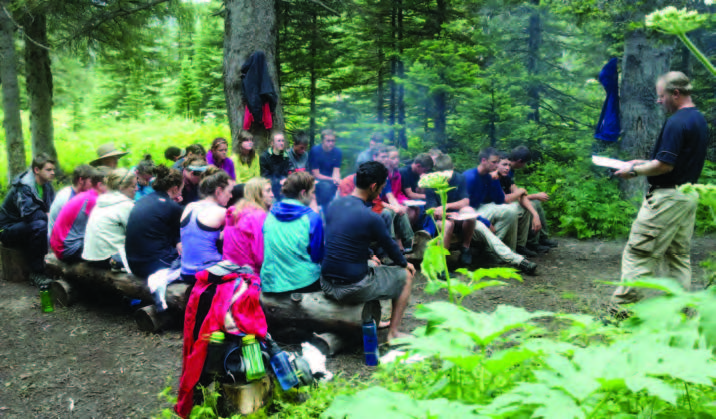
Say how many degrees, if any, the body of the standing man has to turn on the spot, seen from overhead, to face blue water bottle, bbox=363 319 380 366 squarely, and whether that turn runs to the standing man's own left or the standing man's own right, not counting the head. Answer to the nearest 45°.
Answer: approximately 45° to the standing man's own left

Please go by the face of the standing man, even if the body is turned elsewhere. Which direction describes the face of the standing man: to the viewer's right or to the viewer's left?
to the viewer's left

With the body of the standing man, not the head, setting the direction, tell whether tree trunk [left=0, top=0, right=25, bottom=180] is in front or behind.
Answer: in front

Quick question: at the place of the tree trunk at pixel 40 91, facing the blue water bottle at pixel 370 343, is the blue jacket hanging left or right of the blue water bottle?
left

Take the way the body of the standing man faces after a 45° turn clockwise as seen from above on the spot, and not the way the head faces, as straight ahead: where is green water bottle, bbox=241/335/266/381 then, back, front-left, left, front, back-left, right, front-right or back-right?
left

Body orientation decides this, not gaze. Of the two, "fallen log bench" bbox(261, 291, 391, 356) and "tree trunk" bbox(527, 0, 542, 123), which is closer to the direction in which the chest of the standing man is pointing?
the fallen log bench

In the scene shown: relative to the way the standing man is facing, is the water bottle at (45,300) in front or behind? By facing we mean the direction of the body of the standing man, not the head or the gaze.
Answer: in front

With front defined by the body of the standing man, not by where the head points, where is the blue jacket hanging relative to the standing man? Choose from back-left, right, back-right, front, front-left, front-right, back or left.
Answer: right

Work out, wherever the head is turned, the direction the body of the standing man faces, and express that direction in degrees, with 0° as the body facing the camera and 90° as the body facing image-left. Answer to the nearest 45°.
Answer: approximately 90°
